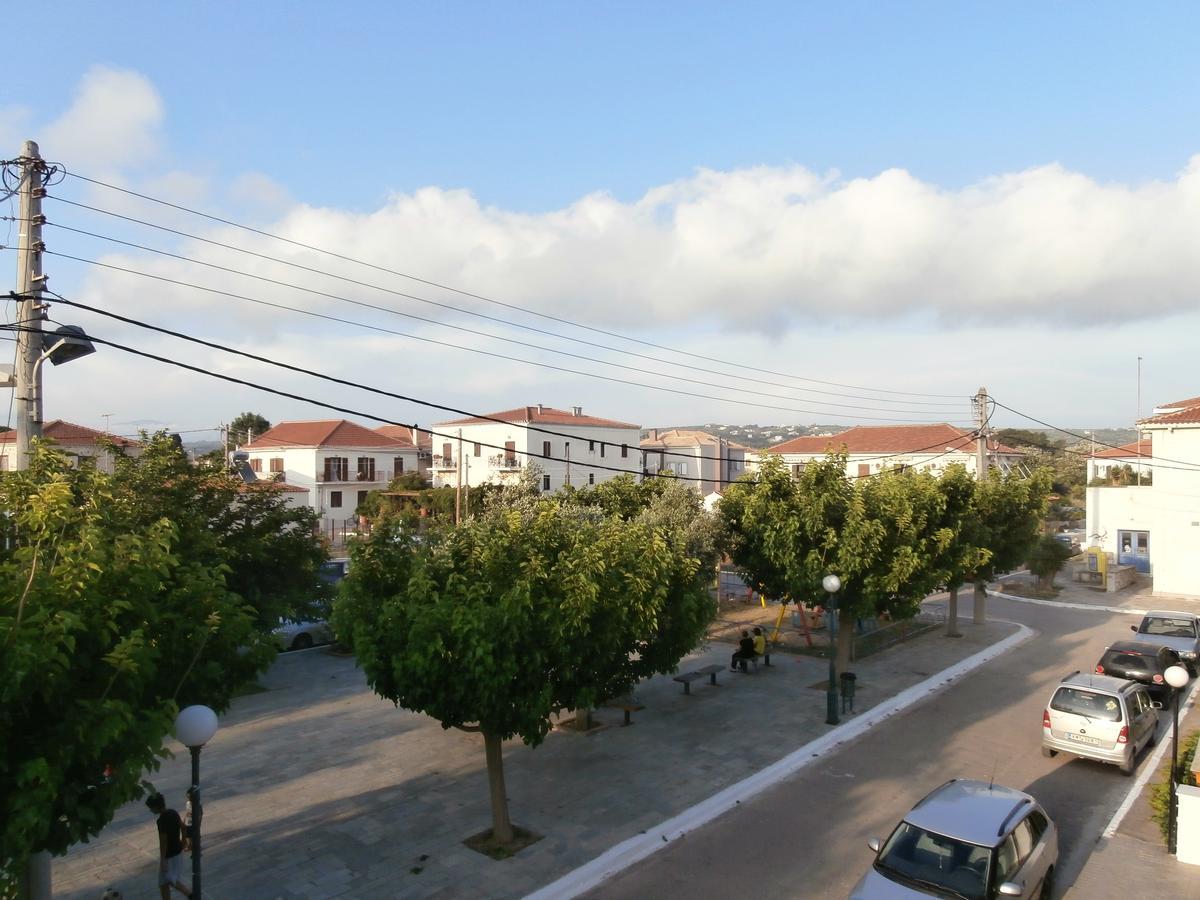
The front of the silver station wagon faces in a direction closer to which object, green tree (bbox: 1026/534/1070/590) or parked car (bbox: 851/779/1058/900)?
the green tree

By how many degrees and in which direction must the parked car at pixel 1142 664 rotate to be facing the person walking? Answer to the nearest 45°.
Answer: approximately 180°

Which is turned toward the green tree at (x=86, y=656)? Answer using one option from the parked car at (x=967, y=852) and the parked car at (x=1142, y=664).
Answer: the parked car at (x=967, y=852)

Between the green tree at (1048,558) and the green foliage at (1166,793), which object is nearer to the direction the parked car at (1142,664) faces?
the green tree

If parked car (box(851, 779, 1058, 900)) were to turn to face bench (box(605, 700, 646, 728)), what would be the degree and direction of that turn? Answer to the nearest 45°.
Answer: approximately 90° to its right

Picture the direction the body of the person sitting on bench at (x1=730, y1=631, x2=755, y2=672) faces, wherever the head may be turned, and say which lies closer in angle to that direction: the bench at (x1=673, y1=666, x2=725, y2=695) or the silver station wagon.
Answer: the bench

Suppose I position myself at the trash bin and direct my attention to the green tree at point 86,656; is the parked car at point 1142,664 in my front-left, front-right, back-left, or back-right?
back-left
